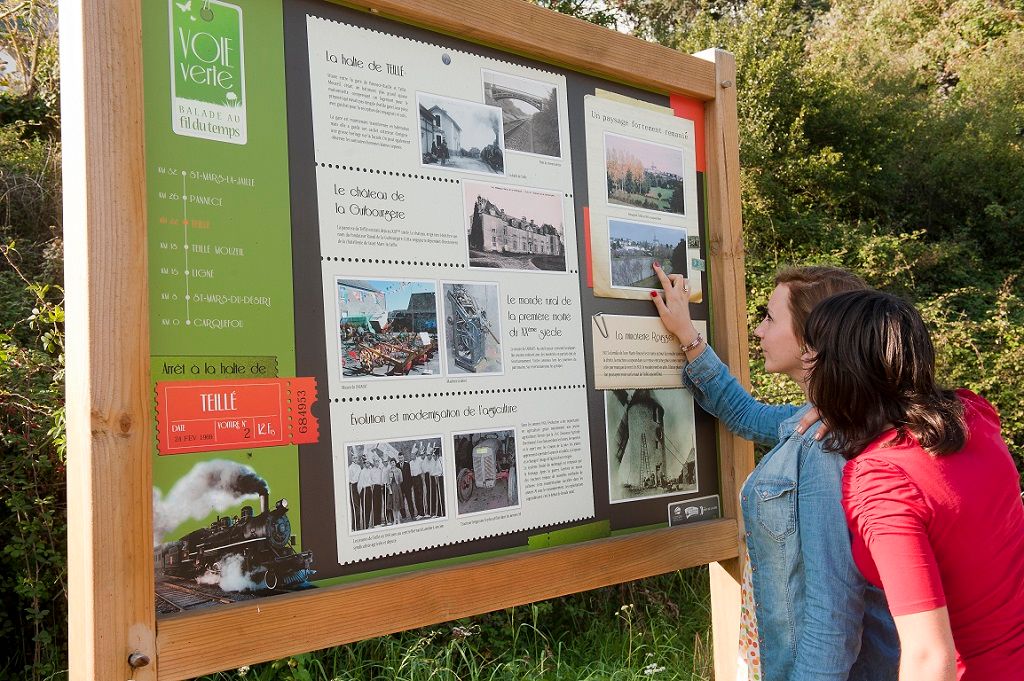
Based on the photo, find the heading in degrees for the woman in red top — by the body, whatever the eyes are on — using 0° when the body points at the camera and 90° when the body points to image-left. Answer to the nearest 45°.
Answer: approximately 135°

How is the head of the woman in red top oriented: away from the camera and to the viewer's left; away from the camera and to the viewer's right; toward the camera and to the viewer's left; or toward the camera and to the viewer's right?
away from the camera and to the viewer's left

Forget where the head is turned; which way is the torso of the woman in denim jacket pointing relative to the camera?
to the viewer's left

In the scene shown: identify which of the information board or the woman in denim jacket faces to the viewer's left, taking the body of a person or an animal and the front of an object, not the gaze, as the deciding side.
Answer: the woman in denim jacket

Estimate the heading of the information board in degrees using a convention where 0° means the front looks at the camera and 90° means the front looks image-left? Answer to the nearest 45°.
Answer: approximately 315°

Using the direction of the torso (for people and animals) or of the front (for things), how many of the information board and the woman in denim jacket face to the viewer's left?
1
